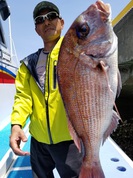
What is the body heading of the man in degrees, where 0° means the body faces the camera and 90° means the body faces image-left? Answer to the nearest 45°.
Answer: approximately 0°
